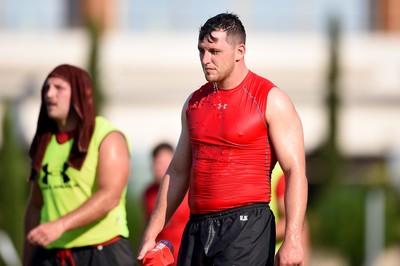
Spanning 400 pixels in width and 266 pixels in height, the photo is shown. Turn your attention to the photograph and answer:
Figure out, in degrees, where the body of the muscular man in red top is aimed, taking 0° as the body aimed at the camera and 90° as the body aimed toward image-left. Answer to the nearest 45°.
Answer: approximately 45°

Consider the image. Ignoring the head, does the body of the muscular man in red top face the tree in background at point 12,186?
no

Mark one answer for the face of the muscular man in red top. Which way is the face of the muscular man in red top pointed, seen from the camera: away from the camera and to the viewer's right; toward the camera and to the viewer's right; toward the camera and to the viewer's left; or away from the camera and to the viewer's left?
toward the camera and to the viewer's left
